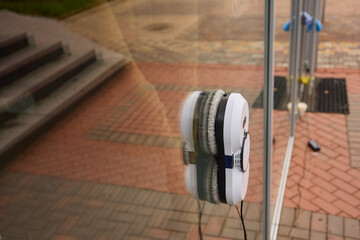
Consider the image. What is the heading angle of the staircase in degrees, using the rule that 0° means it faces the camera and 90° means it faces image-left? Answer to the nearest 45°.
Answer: approximately 315°

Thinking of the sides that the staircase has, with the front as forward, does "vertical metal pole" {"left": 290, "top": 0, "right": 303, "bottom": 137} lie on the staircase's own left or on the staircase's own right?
on the staircase's own left

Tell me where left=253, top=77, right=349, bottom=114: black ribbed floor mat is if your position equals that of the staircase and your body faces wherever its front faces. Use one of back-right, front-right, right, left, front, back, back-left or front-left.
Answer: left
